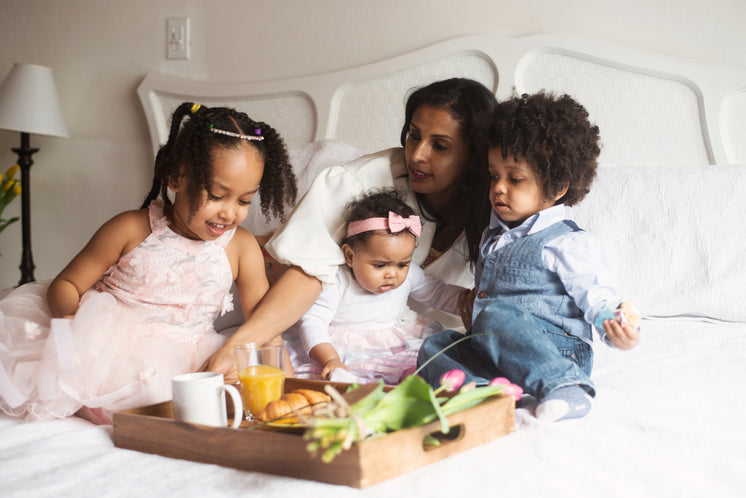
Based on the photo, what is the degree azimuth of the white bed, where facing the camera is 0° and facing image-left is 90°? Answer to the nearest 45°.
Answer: approximately 0°

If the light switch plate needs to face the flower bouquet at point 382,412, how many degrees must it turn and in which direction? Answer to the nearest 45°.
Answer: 0° — it already faces it

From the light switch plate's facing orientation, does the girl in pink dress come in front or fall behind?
in front

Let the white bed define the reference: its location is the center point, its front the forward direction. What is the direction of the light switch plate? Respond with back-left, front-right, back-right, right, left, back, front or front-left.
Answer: back-right

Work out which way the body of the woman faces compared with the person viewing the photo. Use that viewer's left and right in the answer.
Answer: facing the viewer and to the left of the viewer

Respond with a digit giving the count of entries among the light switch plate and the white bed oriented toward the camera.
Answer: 2

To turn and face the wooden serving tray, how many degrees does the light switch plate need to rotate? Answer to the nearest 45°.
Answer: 0° — it already faces it

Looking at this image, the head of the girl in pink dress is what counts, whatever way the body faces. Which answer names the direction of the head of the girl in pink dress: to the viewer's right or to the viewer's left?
to the viewer's right

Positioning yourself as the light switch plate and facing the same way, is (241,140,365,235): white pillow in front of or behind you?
in front
